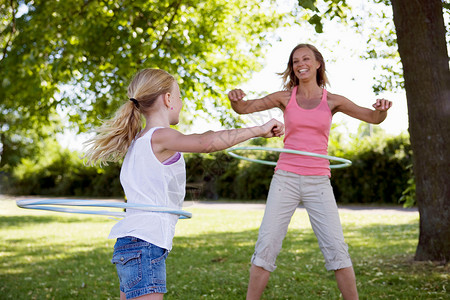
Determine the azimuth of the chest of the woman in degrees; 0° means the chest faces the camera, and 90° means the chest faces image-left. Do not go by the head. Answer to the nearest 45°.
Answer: approximately 0°

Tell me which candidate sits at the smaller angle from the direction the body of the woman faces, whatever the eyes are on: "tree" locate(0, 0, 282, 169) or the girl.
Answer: the girl

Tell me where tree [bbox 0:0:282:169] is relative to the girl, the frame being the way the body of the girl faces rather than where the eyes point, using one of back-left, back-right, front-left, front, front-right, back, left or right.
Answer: front-left

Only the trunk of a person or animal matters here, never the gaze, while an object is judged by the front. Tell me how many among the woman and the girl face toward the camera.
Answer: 1

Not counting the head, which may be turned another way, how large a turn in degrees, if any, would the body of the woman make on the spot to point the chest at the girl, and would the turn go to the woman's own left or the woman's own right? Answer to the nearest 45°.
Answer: approximately 45° to the woman's own right

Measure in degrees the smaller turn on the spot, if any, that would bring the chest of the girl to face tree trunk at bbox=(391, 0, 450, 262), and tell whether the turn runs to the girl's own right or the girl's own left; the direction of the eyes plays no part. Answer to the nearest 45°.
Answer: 0° — they already face it

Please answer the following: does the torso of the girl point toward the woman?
yes

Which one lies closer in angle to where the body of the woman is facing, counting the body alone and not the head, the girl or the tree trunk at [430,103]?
the girl

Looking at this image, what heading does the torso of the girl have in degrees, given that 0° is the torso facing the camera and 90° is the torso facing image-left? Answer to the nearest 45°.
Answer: approximately 225°

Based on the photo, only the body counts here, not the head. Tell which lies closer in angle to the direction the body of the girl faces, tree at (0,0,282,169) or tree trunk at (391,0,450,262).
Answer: the tree trunk

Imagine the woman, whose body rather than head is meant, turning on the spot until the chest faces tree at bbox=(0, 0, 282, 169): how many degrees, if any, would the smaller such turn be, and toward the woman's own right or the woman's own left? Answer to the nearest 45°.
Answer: approximately 135° to the woman's own right

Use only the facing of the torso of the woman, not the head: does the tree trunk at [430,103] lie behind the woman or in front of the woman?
behind
